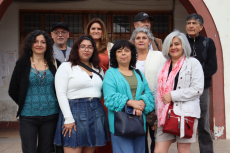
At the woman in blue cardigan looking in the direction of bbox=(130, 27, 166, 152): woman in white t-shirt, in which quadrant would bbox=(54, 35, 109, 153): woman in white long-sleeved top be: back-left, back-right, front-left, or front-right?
back-left

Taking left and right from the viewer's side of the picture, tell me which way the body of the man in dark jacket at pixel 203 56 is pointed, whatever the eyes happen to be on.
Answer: facing the viewer and to the left of the viewer

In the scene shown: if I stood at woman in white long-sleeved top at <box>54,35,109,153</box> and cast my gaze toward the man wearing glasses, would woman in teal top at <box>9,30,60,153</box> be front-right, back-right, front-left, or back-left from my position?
front-left

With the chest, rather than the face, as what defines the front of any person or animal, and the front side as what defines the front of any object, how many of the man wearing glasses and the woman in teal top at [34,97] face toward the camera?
2

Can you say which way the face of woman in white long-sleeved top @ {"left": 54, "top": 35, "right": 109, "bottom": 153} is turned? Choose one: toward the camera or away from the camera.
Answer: toward the camera

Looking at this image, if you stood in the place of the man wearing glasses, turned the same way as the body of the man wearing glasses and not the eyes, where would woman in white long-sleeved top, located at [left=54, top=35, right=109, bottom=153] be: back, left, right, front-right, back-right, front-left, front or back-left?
front

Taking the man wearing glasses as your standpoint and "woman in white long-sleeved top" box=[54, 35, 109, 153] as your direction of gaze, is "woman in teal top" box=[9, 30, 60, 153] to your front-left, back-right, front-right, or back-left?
front-right

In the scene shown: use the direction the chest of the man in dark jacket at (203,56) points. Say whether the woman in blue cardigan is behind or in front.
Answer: in front

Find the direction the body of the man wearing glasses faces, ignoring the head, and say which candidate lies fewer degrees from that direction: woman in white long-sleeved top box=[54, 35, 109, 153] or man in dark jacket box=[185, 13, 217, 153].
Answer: the woman in white long-sleeved top

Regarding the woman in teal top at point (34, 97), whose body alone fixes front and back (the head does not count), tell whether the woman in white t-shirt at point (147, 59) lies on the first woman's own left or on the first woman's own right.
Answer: on the first woman's own left

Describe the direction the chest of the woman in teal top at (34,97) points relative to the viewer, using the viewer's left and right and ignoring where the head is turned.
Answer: facing the viewer

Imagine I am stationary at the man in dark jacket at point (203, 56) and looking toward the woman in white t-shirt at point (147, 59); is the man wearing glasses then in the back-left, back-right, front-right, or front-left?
front-right

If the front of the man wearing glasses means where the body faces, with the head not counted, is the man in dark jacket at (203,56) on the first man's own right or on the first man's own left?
on the first man's own left

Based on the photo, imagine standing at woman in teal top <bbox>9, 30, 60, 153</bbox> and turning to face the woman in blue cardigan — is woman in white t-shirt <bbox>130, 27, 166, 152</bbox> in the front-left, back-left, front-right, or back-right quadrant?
front-left

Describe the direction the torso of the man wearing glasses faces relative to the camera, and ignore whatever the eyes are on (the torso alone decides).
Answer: toward the camera

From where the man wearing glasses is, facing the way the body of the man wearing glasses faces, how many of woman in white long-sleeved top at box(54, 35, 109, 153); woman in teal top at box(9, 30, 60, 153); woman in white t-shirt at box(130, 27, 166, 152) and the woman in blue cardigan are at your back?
0

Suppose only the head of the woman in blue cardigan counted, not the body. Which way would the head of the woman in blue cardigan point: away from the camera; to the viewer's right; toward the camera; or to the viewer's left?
toward the camera

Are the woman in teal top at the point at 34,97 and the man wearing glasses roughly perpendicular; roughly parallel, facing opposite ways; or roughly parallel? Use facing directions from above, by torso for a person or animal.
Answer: roughly parallel
